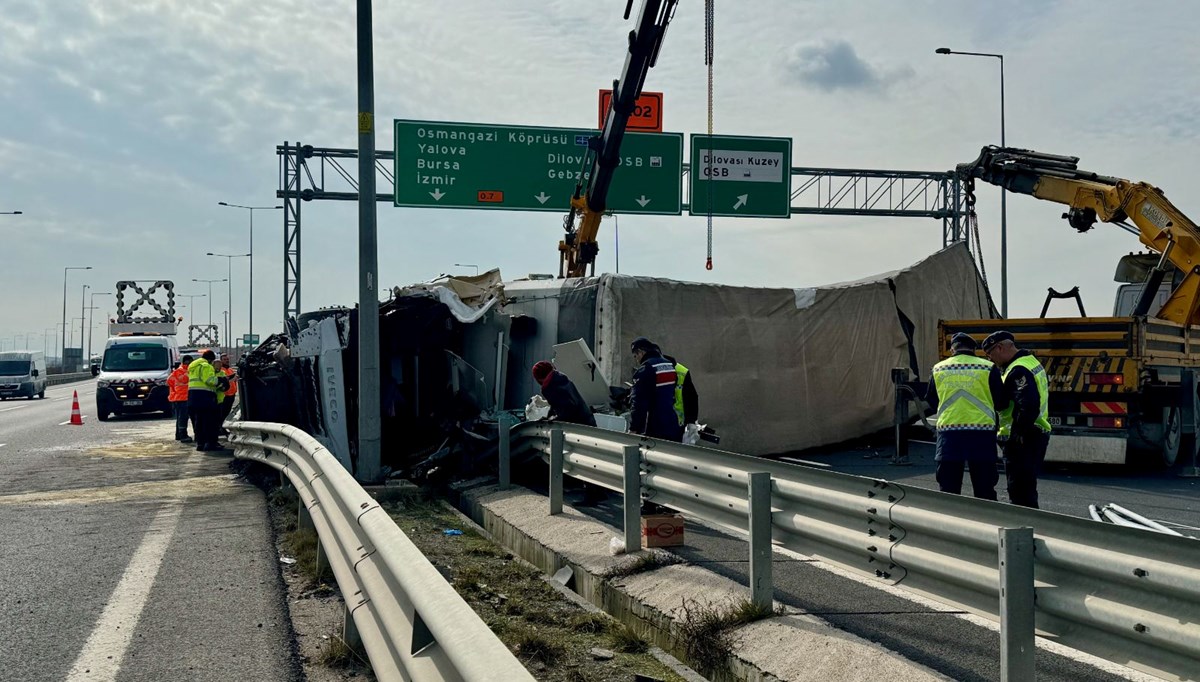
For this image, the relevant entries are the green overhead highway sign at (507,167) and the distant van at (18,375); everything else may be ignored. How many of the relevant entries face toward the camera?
2

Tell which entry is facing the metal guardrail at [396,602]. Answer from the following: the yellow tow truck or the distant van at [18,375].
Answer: the distant van

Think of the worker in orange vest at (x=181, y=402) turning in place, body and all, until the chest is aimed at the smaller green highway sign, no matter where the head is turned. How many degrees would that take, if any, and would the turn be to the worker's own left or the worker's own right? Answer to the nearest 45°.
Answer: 0° — they already face it

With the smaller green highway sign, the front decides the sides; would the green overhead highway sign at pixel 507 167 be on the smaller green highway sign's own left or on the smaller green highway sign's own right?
on the smaller green highway sign's own right

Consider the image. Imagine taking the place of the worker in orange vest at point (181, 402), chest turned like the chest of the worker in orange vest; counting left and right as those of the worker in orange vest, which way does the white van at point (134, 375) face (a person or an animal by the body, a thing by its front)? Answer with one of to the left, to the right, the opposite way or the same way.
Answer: to the right

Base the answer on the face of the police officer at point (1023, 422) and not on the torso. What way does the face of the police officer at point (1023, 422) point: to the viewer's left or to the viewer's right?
to the viewer's left

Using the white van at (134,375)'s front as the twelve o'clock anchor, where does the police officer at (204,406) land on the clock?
The police officer is roughly at 12 o'clock from the white van.

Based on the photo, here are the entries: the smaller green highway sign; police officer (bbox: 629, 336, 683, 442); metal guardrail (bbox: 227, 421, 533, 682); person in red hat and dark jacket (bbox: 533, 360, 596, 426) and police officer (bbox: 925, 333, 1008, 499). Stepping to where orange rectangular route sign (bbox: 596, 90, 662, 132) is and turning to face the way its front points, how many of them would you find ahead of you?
4

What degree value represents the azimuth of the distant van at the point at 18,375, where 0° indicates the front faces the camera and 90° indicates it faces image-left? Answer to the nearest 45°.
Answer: approximately 0°

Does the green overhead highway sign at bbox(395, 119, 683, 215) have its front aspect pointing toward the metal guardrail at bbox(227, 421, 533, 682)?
yes
